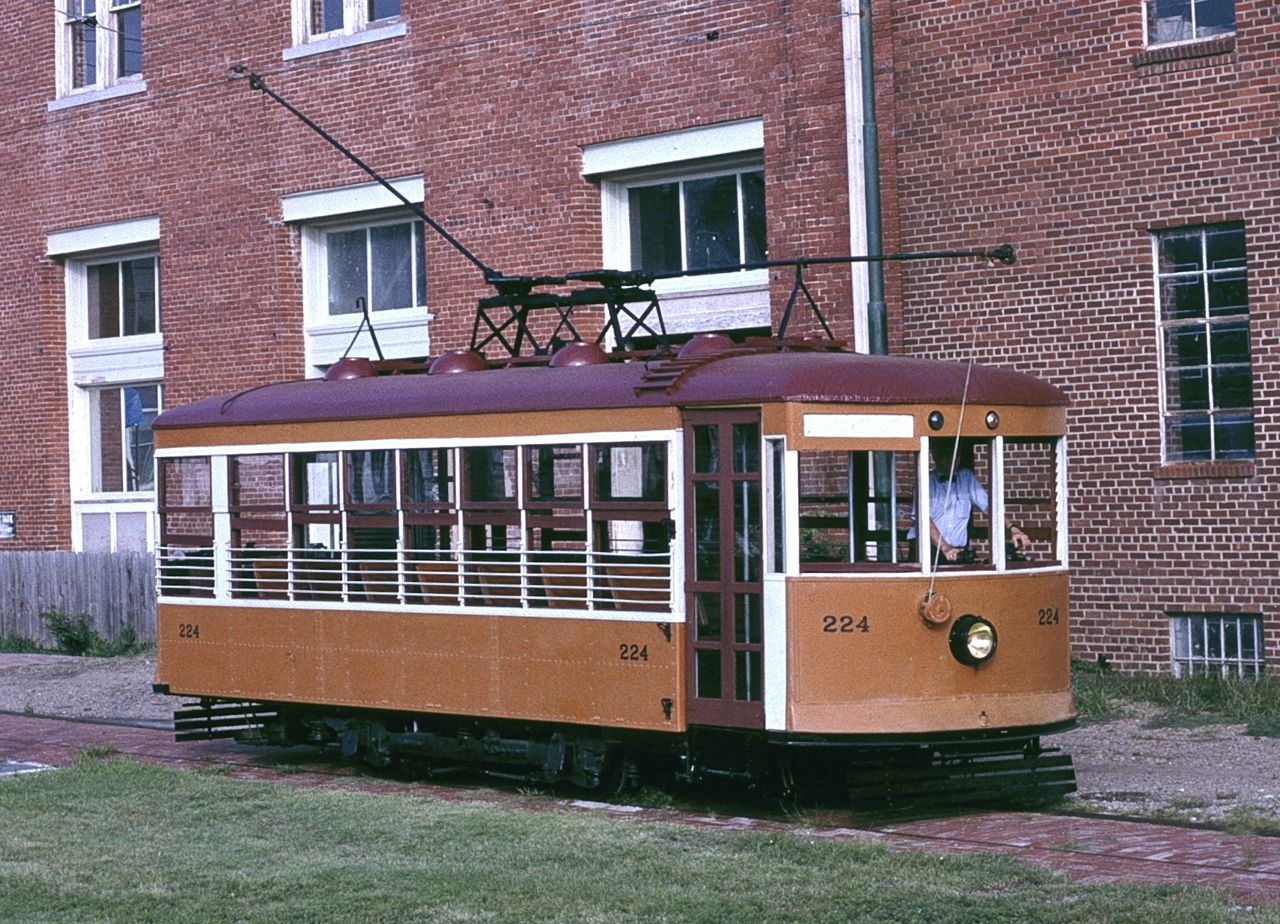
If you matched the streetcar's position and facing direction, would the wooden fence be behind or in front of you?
behind

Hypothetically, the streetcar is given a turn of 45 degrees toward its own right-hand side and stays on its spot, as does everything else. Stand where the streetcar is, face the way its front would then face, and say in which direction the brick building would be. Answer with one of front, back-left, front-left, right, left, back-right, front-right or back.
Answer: back

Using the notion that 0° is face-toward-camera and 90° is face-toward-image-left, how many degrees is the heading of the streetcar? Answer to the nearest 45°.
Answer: approximately 315°
